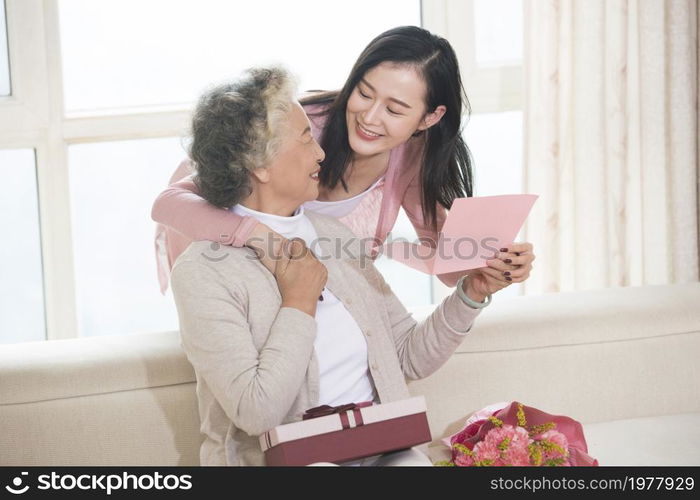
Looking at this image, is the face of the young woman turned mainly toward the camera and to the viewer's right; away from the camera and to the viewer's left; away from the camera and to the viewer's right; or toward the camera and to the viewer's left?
toward the camera and to the viewer's left

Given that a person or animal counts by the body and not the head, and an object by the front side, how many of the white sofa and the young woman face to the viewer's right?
0

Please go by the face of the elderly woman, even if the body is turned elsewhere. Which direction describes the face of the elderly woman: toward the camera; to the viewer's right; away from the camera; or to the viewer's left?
to the viewer's right

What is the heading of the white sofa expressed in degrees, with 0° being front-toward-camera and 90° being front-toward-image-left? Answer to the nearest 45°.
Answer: approximately 0°

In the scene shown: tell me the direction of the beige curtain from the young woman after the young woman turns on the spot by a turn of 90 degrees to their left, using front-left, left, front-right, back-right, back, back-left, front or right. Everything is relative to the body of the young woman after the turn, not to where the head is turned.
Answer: left

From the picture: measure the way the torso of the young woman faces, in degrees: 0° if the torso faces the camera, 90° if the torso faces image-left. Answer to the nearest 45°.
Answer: approximately 45°
